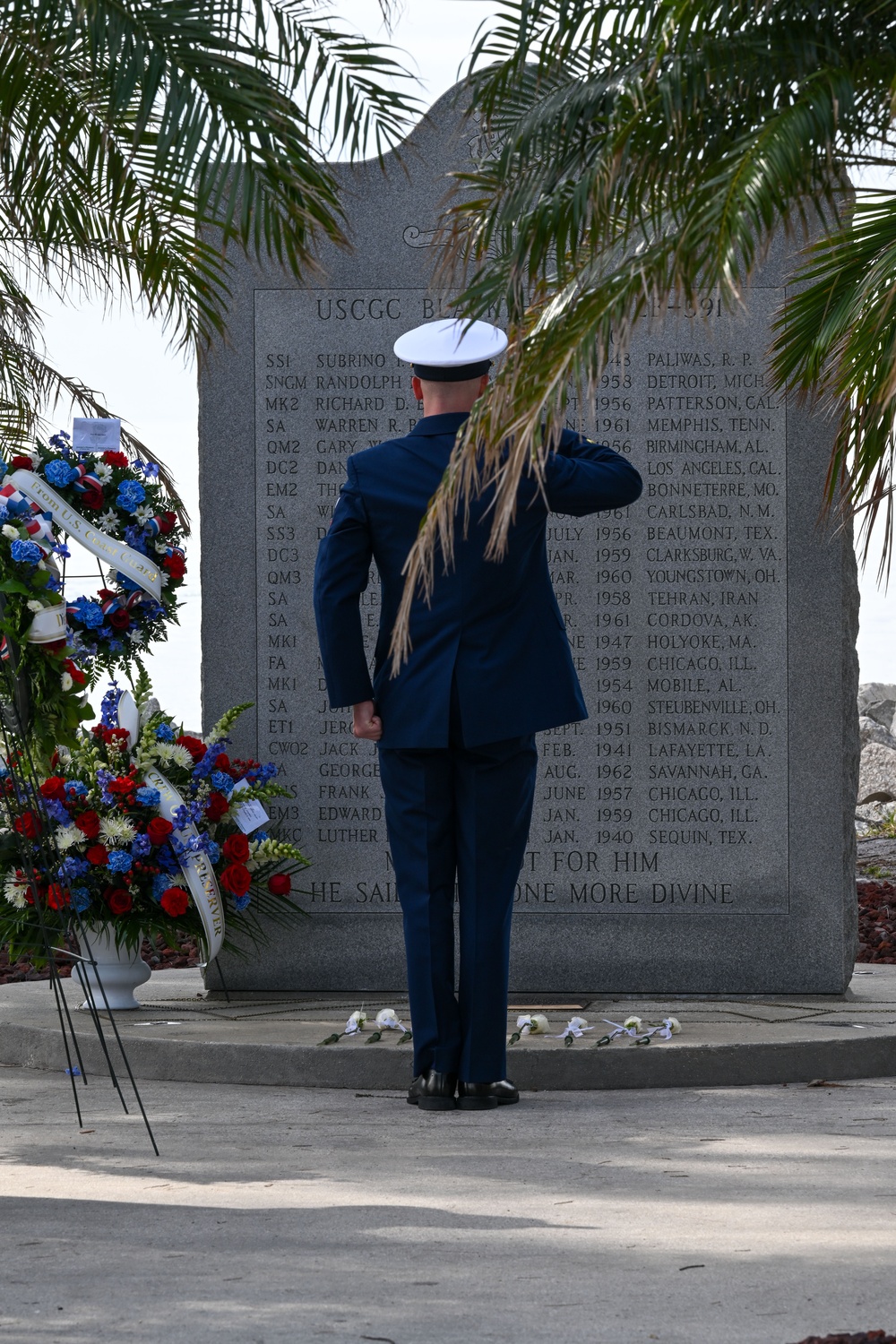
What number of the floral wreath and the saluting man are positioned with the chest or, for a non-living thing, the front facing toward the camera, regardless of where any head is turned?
1

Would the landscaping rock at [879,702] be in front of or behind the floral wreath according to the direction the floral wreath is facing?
behind

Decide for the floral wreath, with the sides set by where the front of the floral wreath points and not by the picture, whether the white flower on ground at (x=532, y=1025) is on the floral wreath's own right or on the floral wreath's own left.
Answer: on the floral wreath's own left

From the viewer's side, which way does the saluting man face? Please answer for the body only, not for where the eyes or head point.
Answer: away from the camera

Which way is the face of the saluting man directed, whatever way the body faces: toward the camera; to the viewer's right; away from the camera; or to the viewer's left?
away from the camera

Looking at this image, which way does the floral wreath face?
toward the camera

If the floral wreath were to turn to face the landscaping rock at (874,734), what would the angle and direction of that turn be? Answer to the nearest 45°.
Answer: approximately 135° to its left

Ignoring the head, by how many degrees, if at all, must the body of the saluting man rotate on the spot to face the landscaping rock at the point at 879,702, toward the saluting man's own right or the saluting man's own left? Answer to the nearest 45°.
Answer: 0° — they already face it

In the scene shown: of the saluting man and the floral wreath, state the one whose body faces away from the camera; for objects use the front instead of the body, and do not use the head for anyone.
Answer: the saluting man

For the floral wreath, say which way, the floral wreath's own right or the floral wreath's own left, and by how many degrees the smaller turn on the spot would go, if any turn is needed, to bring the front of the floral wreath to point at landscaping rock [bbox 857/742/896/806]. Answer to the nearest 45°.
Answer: approximately 135° to the floral wreath's own left

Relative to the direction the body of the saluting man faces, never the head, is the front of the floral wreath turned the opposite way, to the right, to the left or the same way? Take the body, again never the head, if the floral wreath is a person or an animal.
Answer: the opposite way

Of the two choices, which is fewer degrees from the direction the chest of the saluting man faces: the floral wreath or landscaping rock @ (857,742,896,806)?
the landscaping rock
